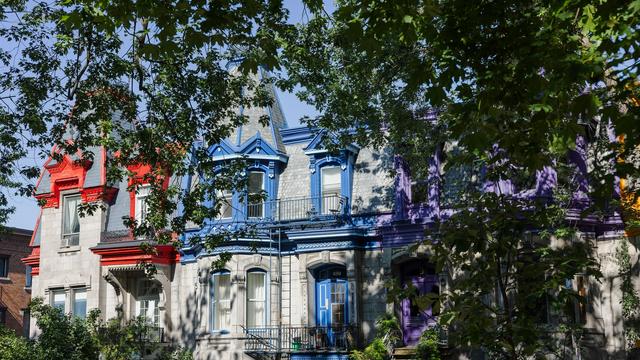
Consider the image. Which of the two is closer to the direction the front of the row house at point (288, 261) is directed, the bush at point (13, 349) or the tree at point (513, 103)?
the tree

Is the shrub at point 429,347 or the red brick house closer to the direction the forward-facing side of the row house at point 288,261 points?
the shrub

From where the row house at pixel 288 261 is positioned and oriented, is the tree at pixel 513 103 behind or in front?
in front

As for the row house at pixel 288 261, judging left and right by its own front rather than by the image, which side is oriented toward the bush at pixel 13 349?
right

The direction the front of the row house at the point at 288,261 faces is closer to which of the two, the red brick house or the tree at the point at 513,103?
the tree

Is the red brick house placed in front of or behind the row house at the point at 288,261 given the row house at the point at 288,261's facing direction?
behind

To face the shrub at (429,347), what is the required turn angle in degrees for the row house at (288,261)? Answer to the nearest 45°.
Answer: approximately 45° to its left

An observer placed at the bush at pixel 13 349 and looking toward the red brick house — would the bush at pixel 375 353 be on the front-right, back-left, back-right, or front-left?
back-right

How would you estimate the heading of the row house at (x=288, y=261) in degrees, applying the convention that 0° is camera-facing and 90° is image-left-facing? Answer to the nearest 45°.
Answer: approximately 0°

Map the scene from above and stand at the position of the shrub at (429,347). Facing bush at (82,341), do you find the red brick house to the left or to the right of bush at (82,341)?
right
